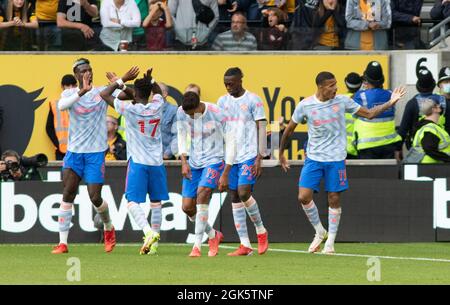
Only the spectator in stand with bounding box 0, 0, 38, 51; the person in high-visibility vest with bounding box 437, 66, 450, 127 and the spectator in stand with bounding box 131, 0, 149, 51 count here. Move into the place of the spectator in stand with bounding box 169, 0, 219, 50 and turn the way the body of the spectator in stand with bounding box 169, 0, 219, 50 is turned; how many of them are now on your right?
2

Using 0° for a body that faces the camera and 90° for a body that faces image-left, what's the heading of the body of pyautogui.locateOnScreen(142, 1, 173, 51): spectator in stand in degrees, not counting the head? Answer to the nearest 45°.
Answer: approximately 0°

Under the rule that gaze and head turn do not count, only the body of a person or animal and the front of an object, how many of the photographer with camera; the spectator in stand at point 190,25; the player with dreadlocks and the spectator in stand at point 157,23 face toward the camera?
3

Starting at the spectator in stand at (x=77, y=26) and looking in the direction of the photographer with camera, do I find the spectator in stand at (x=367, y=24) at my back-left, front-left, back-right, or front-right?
back-left

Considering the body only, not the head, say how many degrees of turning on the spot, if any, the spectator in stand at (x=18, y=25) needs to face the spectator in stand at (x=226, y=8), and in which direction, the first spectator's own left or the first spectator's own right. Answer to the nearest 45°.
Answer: approximately 90° to the first spectator's own left

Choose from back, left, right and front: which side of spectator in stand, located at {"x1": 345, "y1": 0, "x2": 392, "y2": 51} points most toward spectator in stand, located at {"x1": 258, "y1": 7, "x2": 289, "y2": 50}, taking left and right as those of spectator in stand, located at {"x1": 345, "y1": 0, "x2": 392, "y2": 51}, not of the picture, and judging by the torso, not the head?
right
